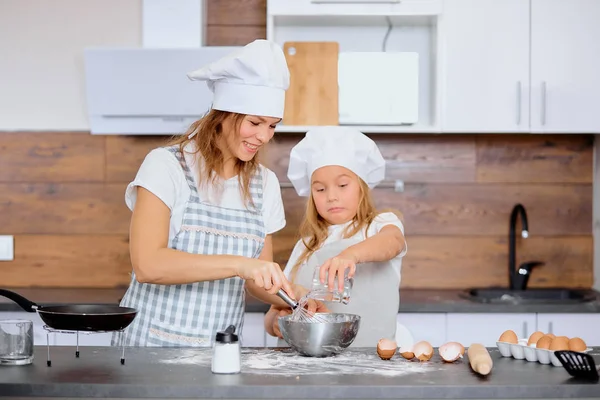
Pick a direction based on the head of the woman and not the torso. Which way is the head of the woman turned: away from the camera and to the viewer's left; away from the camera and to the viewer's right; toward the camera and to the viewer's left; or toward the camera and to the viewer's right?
toward the camera and to the viewer's right

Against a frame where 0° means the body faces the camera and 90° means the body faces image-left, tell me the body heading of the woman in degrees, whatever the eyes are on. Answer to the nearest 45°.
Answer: approximately 315°

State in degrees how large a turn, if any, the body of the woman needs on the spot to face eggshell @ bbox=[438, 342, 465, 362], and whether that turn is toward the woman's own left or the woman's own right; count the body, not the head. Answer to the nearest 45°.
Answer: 0° — they already face it

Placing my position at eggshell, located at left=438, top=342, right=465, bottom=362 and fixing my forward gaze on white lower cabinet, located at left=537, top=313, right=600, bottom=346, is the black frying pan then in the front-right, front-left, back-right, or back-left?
back-left

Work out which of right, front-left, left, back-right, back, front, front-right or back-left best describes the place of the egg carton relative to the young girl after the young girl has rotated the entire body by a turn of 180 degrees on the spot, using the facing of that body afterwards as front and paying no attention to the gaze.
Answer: back-right

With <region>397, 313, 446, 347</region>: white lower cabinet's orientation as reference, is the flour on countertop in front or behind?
in front
